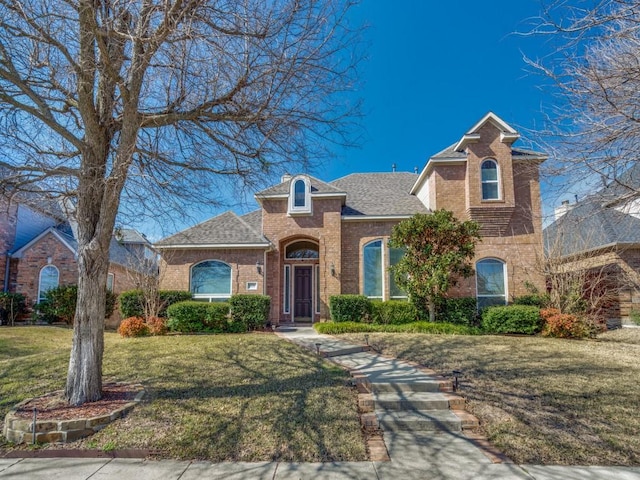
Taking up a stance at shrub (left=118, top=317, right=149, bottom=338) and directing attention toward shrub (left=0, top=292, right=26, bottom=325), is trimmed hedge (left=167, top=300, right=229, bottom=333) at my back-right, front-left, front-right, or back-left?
back-right

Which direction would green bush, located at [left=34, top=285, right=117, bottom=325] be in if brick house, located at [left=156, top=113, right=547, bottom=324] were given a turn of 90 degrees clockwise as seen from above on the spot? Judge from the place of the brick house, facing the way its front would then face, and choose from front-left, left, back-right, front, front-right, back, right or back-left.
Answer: front

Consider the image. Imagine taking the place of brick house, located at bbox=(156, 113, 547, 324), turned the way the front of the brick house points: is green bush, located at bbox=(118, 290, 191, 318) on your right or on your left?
on your right

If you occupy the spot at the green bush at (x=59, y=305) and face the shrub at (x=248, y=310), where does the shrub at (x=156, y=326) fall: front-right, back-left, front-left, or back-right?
front-right

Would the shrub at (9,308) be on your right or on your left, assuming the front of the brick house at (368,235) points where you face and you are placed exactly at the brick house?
on your right

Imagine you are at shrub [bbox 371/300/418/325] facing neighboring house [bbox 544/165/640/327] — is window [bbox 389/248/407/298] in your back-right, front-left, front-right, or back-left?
front-left

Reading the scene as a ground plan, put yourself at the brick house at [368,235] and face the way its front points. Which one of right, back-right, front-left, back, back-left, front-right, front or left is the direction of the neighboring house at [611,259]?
left

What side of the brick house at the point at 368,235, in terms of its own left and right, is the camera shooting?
front
